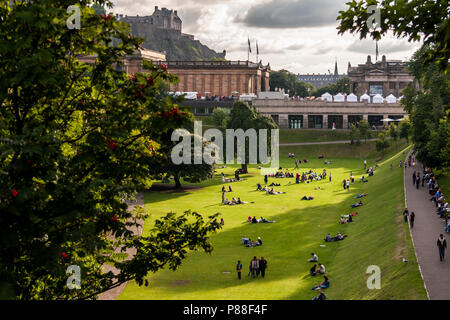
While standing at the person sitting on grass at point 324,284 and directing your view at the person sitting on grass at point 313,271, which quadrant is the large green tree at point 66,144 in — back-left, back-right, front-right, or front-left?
back-left

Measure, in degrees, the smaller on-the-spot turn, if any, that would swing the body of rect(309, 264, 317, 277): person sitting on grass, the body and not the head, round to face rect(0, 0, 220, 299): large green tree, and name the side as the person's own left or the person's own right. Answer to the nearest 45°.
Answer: approximately 90° to the person's own left

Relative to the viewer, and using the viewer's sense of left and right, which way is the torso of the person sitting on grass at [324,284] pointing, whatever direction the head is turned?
facing to the left of the viewer
